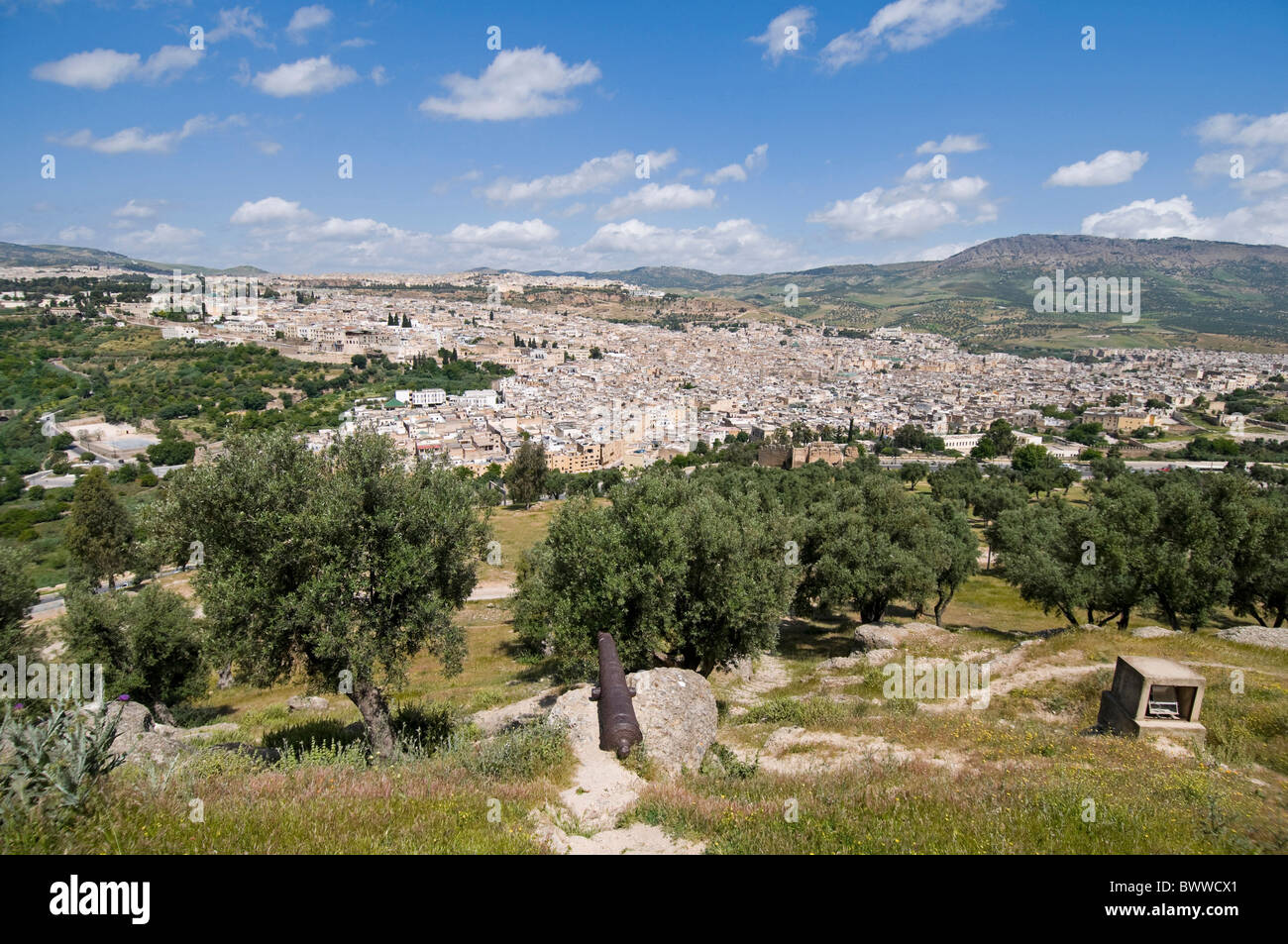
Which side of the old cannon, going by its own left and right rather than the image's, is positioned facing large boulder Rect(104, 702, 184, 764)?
left

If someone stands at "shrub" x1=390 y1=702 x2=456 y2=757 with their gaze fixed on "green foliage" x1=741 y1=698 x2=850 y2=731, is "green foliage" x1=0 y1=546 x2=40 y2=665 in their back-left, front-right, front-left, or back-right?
back-left

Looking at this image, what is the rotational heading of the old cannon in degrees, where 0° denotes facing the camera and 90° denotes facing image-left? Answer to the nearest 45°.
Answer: approximately 180°

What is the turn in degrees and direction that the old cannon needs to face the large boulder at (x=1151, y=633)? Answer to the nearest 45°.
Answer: approximately 45° to its right

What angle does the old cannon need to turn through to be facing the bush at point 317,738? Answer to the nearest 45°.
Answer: approximately 45° to its left
